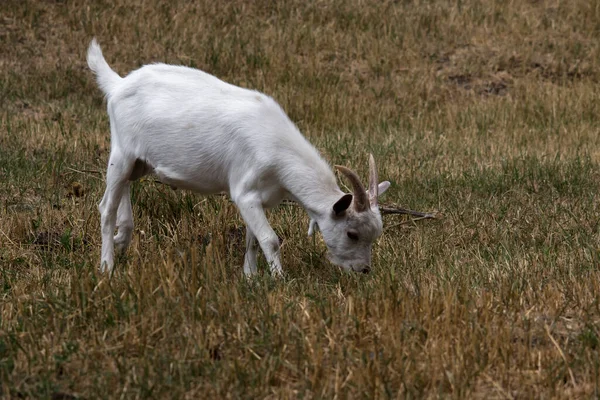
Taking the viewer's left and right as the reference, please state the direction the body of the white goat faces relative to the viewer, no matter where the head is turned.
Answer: facing to the right of the viewer
